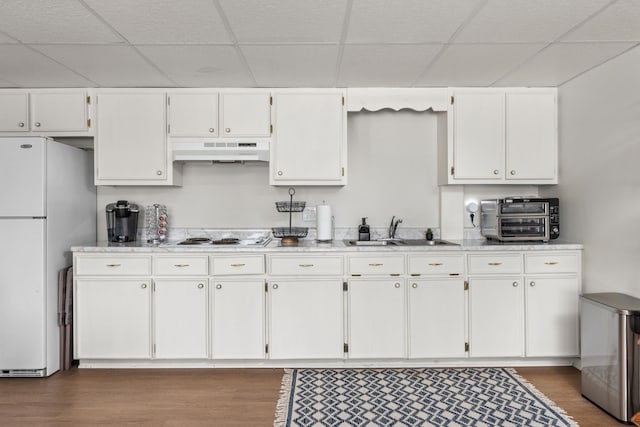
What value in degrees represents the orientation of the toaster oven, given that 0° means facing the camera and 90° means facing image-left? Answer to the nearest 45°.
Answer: approximately 315°

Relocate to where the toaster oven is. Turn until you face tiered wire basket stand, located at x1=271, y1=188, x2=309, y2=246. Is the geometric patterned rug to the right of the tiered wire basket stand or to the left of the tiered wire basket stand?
left

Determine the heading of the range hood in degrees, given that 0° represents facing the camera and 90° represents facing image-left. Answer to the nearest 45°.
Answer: approximately 0°

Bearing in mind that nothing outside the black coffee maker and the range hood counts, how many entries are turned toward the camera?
2

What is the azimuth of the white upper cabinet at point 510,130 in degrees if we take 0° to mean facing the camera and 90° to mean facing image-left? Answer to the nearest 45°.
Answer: approximately 0°
